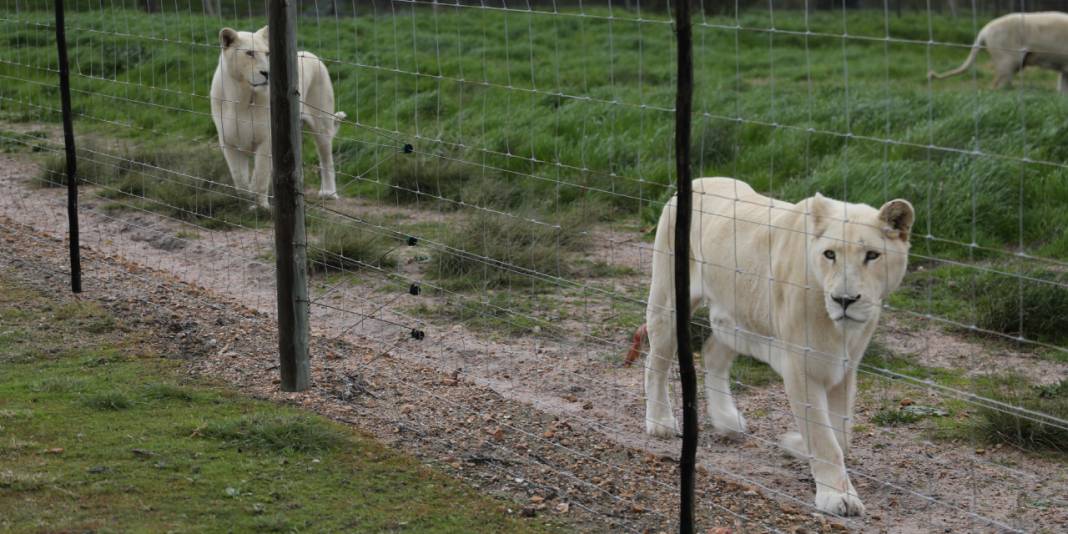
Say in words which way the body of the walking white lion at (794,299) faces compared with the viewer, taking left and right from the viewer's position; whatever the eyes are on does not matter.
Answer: facing the viewer and to the right of the viewer

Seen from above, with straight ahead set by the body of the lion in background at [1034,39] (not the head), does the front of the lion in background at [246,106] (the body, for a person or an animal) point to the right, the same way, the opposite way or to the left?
to the right

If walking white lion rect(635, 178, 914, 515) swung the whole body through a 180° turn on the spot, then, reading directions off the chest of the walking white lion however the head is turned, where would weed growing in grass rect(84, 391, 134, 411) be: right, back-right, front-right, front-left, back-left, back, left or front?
front-left

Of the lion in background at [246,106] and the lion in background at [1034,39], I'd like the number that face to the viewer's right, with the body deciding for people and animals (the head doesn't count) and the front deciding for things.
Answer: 1

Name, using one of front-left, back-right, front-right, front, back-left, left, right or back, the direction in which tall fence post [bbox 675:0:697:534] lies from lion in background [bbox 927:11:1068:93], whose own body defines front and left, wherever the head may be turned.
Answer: right

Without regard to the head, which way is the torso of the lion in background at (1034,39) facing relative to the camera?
to the viewer's right

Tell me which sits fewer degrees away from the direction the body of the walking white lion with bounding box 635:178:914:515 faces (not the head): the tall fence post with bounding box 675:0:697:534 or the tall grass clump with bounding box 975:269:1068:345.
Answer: the tall fence post

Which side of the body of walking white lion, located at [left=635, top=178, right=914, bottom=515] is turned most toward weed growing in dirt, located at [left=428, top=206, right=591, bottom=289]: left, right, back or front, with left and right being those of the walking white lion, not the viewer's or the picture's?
back

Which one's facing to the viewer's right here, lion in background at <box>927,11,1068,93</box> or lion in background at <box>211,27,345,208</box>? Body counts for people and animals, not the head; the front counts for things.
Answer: lion in background at <box>927,11,1068,93</box>

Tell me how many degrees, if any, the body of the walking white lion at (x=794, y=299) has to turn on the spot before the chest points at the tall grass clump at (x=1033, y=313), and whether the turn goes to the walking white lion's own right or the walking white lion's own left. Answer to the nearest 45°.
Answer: approximately 90° to the walking white lion's own left

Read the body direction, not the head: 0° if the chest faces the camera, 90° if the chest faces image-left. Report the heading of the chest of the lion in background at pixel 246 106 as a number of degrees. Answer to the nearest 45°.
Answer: approximately 45°
